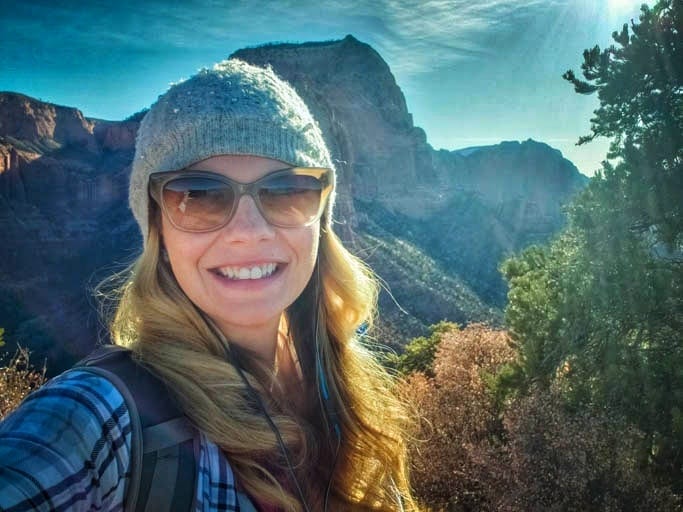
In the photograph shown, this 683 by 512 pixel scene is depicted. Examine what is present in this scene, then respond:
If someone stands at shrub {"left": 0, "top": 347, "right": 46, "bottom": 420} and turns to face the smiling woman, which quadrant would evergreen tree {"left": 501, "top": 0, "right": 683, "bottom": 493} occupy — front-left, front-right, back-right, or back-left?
front-left

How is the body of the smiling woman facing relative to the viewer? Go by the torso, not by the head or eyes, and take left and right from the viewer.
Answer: facing the viewer

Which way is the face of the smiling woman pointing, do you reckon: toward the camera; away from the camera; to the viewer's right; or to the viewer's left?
toward the camera

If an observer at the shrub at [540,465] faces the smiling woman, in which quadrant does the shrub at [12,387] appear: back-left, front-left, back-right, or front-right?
front-right

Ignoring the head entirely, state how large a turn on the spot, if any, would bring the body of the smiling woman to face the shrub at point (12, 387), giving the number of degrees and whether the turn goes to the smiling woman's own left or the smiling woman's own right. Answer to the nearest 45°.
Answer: approximately 135° to the smiling woman's own right

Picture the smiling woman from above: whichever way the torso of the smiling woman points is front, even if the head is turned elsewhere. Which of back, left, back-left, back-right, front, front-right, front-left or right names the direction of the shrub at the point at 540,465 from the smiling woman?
back-left

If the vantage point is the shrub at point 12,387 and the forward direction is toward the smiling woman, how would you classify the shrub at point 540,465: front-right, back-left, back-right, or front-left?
front-left

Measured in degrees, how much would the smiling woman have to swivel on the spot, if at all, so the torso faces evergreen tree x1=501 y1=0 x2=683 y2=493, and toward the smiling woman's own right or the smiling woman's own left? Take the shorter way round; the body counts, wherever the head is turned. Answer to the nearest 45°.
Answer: approximately 135° to the smiling woman's own left
